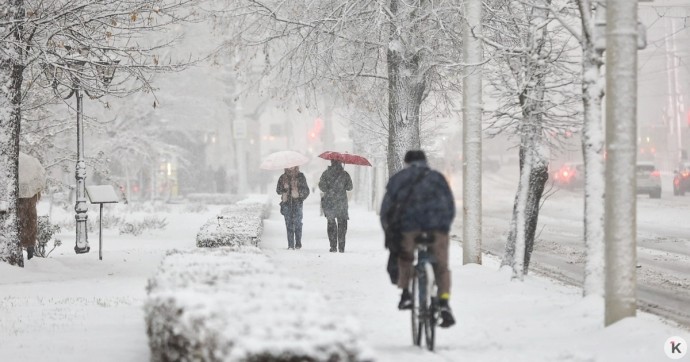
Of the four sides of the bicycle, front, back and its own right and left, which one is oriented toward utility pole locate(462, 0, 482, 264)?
front

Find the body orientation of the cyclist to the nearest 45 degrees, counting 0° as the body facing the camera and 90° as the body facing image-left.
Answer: approximately 180°

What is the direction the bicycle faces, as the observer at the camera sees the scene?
facing away from the viewer

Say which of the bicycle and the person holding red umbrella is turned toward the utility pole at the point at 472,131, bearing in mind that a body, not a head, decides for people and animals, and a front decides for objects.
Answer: the bicycle

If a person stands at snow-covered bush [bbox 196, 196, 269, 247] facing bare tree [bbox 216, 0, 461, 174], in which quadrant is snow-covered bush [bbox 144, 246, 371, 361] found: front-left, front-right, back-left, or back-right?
back-right

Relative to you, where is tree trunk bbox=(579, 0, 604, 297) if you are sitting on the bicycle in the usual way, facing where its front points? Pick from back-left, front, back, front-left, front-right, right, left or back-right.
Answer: front-right

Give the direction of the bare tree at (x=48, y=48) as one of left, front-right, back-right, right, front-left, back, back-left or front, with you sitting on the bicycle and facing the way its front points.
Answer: front-left

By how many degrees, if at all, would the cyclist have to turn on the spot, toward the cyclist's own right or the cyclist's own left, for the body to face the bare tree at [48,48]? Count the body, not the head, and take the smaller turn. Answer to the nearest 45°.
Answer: approximately 45° to the cyclist's own left

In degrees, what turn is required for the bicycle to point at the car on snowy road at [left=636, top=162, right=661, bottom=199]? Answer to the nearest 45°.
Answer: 0° — it already faces it

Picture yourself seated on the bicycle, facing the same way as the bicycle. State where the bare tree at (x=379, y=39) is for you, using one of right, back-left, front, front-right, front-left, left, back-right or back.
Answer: front

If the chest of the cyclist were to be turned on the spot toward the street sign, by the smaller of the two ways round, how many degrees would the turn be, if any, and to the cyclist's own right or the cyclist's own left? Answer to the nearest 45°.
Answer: approximately 45° to the cyclist's own left

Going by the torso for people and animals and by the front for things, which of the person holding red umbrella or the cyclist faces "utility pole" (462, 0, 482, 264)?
the cyclist
